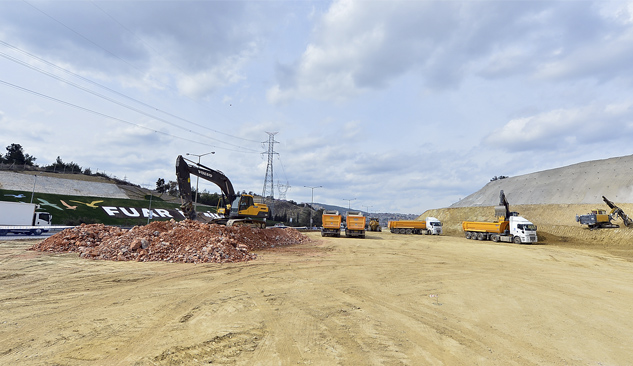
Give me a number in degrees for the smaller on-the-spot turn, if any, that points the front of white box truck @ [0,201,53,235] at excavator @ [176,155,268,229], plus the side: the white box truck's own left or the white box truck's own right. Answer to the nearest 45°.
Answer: approximately 45° to the white box truck's own right

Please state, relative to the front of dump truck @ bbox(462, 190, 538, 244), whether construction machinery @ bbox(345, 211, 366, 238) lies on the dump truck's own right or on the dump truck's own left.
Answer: on the dump truck's own right

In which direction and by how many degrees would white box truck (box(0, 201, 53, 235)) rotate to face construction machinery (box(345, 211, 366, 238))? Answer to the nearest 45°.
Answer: approximately 45° to its right

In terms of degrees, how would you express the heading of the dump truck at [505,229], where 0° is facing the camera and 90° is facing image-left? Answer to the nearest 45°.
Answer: approximately 315°

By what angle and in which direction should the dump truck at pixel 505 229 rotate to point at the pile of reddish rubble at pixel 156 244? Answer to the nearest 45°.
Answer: approximately 90° to its right

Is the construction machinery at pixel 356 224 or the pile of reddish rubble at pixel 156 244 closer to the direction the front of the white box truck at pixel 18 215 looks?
the construction machinery

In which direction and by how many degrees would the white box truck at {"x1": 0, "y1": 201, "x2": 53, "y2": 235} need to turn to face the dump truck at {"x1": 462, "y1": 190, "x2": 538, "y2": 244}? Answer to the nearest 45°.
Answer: approximately 45° to its right

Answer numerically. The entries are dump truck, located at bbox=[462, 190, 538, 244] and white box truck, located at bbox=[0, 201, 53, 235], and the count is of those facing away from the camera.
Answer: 0

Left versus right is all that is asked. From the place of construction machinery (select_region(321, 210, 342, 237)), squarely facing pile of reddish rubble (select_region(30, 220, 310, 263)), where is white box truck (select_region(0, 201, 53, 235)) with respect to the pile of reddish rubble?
right

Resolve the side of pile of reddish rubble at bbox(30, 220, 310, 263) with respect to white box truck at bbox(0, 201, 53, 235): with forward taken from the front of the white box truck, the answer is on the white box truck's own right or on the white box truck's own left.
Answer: on the white box truck's own right

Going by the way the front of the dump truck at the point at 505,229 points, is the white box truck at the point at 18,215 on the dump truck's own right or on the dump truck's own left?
on the dump truck's own right

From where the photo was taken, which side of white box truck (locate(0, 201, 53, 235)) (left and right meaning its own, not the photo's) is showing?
right
